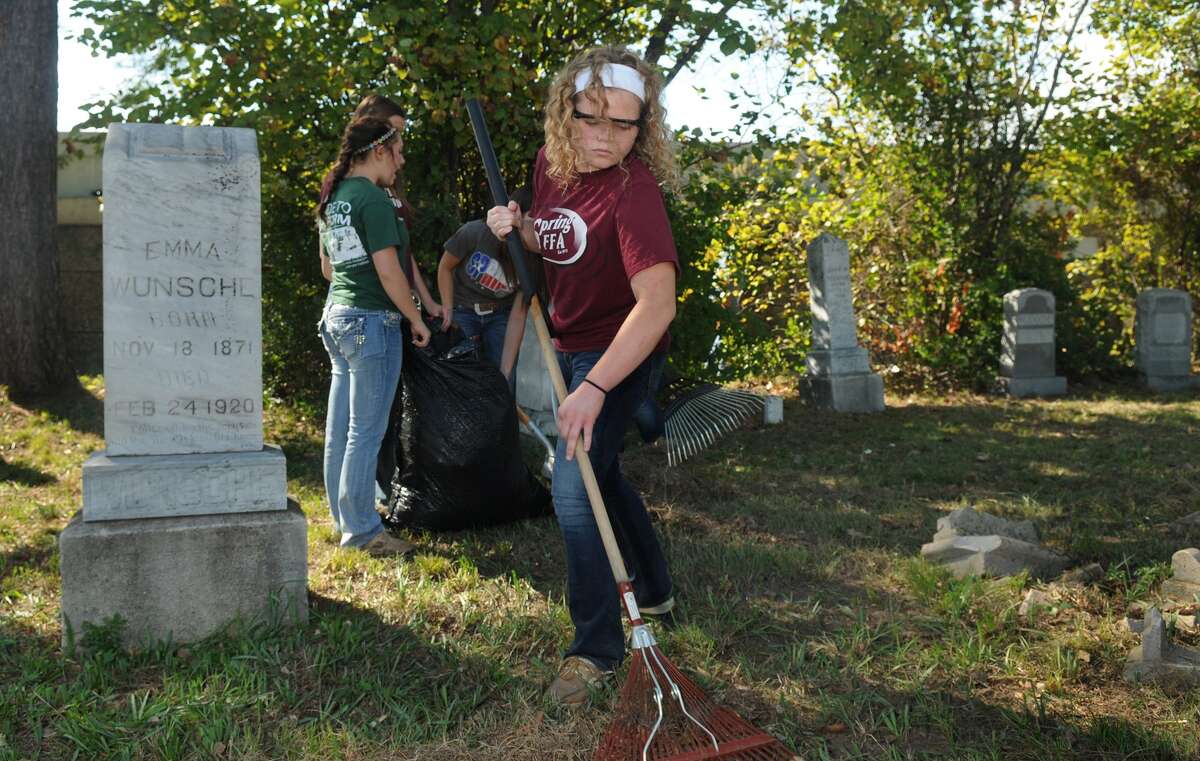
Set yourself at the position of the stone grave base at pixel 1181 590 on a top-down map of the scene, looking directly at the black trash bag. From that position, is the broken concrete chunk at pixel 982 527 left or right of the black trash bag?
right

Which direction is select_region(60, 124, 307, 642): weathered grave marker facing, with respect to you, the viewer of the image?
facing the viewer

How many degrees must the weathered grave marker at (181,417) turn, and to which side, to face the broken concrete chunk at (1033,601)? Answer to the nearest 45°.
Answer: approximately 90° to its left

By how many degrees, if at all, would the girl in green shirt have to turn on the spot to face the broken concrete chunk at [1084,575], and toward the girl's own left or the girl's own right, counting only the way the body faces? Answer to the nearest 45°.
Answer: approximately 45° to the girl's own right

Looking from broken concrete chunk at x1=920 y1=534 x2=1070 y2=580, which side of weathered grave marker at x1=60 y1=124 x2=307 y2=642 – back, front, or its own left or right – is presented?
left

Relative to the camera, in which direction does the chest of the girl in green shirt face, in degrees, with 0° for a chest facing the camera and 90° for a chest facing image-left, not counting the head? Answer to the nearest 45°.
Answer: approximately 225°

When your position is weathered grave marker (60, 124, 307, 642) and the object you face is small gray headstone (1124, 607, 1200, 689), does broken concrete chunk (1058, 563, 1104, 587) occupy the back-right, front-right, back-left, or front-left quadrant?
front-left

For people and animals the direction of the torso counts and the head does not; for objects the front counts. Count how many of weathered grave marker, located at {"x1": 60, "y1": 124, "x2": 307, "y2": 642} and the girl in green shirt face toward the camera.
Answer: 1

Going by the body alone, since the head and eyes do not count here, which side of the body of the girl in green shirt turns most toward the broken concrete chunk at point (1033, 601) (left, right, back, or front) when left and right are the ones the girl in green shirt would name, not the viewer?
right

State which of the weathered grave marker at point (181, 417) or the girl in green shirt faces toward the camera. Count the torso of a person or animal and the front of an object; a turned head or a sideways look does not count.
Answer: the weathered grave marker

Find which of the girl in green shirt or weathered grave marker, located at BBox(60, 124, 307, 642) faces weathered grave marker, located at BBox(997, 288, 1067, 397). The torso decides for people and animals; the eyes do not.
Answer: the girl in green shirt

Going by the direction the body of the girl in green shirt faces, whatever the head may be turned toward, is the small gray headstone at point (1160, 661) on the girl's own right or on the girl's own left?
on the girl's own right

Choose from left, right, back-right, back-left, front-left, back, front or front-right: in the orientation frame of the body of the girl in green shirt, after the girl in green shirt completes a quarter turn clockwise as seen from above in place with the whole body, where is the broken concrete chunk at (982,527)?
front-left
